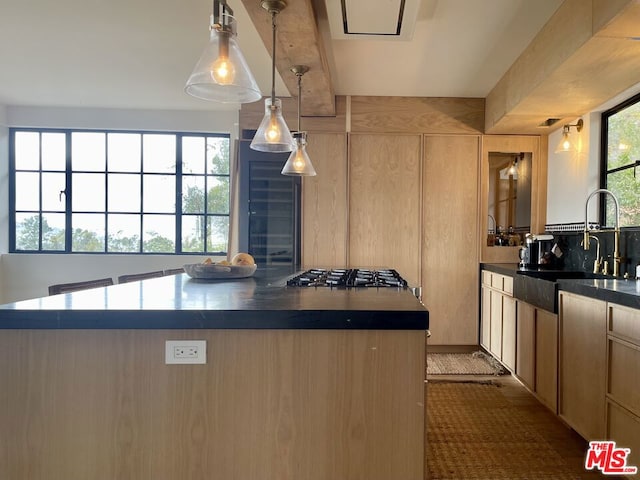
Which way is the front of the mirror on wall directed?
toward the camera

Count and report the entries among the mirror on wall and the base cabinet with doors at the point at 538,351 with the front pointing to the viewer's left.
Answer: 1

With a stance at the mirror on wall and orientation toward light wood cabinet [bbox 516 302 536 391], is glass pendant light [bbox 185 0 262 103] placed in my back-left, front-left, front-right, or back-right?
front-right

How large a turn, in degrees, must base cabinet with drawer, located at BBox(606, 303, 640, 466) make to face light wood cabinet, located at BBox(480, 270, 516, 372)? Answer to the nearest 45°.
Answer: approximately 90° to its right

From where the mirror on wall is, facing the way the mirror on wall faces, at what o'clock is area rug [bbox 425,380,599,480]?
The area rug is roughly at 12 o'clock from the mirror on wall.

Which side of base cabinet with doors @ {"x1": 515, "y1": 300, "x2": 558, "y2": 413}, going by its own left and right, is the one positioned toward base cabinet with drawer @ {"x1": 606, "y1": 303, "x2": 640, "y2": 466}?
left

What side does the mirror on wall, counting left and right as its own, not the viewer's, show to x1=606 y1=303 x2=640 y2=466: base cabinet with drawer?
front

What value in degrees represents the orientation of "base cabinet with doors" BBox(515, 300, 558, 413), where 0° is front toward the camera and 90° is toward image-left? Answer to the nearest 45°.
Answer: approximately 90°

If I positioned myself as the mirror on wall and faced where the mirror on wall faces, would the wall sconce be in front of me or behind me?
in front

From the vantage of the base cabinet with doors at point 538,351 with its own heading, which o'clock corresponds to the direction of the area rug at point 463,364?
The area rug is roughly at 2 o'clock from the base cabinet with doors.
